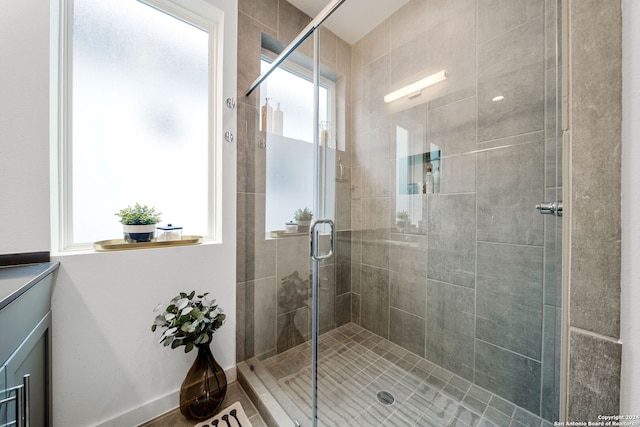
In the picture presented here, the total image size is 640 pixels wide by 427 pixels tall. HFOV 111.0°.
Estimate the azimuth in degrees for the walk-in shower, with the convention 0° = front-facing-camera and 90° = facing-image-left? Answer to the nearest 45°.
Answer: approximately 45°

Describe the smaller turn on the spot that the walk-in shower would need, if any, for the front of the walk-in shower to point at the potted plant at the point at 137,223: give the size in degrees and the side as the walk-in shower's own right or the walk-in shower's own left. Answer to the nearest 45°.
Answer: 0° — it already faces it

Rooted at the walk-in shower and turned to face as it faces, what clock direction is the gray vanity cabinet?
The gray vanity cabinet is roughly at 12 o'clock from the walk-in shower.
